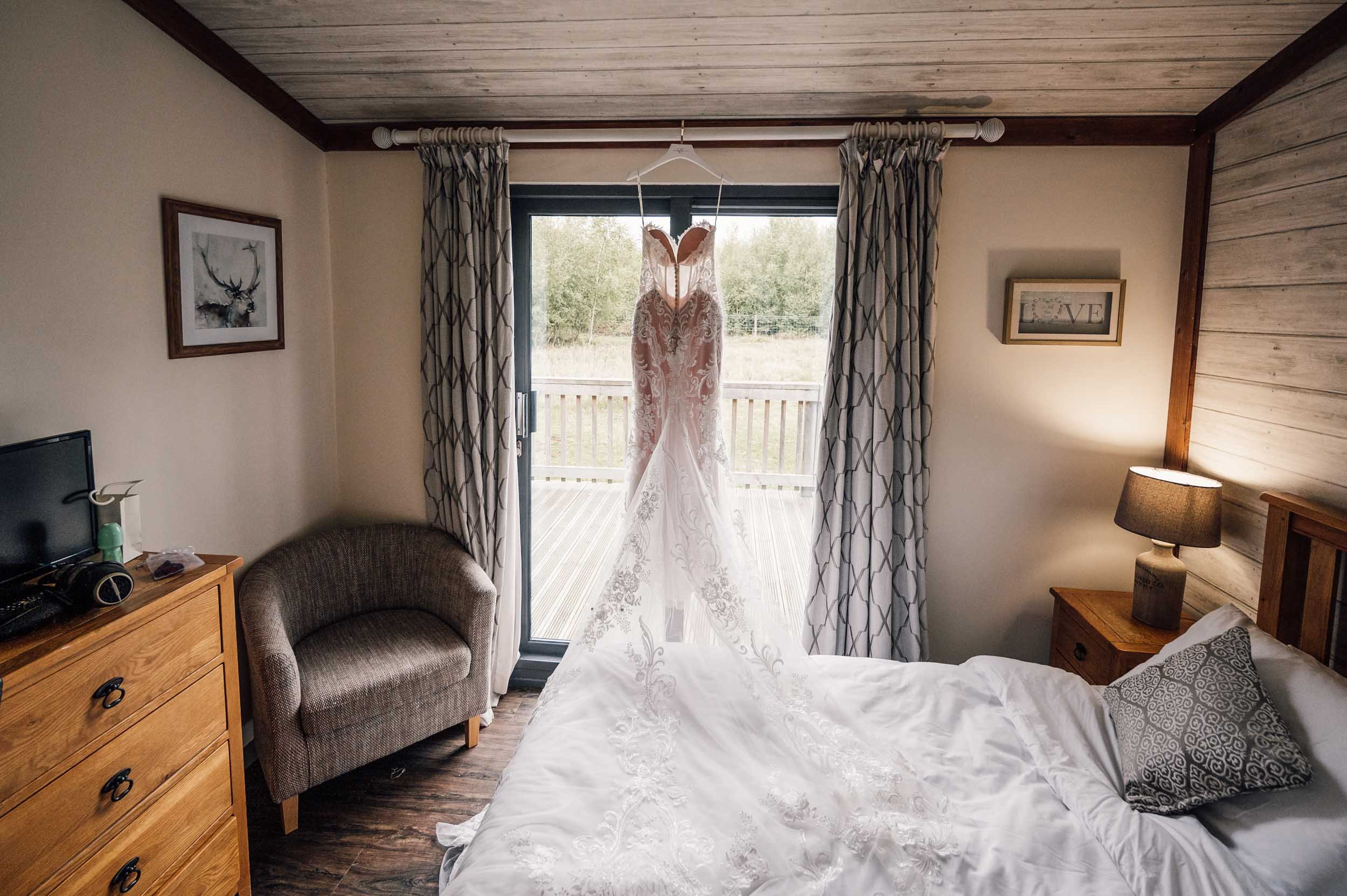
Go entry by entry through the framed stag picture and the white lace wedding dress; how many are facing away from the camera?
1

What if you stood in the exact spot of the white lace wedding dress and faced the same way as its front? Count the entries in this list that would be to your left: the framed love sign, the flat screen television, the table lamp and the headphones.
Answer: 2

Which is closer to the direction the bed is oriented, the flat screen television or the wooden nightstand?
the flat screen television

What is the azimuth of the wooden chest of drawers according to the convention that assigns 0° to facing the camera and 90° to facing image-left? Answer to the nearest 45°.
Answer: approximately 315°

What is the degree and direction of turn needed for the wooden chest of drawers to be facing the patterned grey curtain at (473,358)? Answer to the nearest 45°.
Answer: approximately 90° to its left

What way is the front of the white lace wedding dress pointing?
away from the camera

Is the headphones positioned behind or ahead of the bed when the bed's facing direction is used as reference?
ahead

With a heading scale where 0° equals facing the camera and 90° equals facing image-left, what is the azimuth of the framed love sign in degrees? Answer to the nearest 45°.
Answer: approximately 0°

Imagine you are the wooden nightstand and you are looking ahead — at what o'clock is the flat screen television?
The flat screen television is roughly at 12 o'clock from the wooden nightstand.

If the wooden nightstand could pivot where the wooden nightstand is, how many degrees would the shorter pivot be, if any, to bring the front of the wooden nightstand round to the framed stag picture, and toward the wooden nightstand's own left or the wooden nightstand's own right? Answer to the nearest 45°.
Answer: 0° — it already faces it

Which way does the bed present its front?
to the viewer's left

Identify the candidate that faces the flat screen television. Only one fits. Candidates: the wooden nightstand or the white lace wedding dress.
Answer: the wooden nightstand
